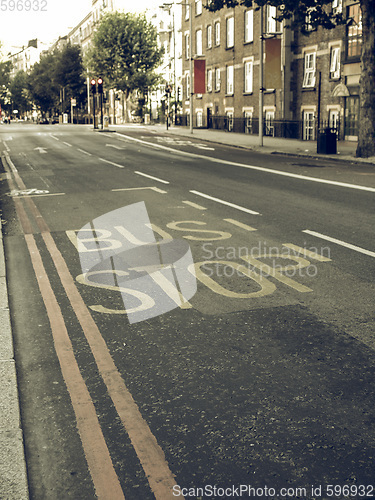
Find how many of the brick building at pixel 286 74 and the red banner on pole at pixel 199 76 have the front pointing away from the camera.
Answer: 0

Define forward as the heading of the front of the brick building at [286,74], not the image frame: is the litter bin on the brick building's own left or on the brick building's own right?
on the brick building's own left

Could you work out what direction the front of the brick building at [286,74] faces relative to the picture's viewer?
facing the viewer and to the left of the viewer
